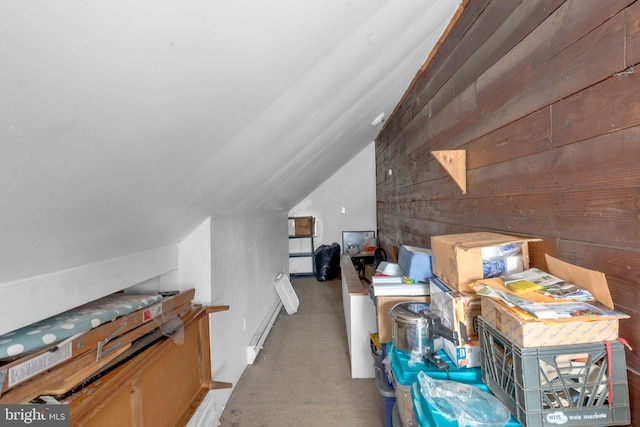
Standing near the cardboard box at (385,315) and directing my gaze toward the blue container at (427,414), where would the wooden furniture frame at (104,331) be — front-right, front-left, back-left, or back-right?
front-right

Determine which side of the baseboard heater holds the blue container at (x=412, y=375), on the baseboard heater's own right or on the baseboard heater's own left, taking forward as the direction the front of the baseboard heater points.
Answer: on the baseboard heater's own right

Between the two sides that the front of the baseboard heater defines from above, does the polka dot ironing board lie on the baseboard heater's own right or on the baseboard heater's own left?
on the baseboard heater's own right

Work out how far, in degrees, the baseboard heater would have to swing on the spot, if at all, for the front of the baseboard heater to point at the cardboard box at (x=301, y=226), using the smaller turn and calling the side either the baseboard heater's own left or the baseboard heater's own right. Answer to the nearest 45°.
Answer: approximately 90° to the baseboard heater's own left

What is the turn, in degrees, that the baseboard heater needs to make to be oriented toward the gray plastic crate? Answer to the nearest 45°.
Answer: approximately 90° to its right

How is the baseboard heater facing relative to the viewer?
to the viewer's right

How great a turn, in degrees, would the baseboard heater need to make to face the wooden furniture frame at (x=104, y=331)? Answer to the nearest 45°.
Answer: approximately 90° to its right

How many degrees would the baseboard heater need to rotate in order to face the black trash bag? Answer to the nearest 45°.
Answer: approximately 45° to its left

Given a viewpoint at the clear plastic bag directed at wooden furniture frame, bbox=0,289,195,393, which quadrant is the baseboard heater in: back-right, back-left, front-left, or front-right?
front-right

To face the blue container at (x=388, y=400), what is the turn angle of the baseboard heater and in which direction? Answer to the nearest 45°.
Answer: approximately 90° to its right

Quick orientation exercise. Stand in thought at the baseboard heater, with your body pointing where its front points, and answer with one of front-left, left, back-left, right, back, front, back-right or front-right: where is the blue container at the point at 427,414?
right

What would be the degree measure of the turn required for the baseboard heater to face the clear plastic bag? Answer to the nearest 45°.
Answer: approximately 90° to its right
